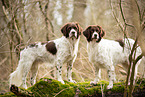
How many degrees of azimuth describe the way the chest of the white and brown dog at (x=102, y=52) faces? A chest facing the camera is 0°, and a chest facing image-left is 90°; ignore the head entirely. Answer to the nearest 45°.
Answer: approximately 45°

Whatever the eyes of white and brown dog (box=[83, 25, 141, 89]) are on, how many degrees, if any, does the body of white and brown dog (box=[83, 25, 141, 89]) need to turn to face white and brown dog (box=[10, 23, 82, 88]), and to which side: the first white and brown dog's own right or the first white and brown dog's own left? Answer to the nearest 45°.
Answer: approximately 45° to the first white and brown dog's own right
